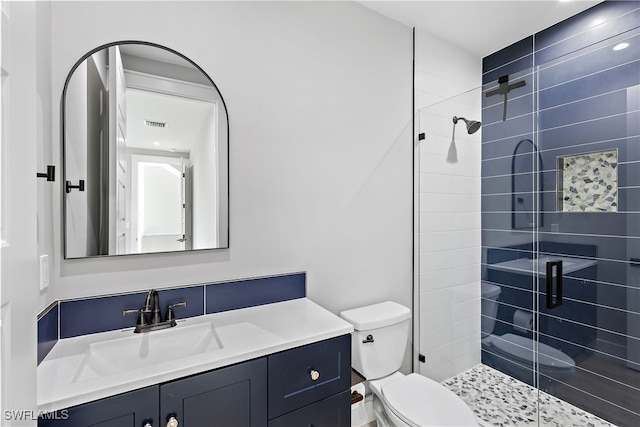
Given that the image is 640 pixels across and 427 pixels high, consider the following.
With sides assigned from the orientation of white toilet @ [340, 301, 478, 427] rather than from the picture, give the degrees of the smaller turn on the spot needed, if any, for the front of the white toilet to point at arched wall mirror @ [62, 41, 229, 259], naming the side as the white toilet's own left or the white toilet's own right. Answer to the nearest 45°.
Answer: approximately 90° to the white toilet's own right

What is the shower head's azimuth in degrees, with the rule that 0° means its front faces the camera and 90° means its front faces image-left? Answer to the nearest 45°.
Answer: approximately 315°

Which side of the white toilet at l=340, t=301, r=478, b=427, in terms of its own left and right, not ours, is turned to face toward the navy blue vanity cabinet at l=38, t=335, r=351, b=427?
right

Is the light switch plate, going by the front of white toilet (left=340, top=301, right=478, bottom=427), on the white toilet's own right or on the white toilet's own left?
on the white toilet's own right

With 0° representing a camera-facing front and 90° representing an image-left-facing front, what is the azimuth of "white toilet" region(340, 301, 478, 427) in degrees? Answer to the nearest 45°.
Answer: approximately 315°
